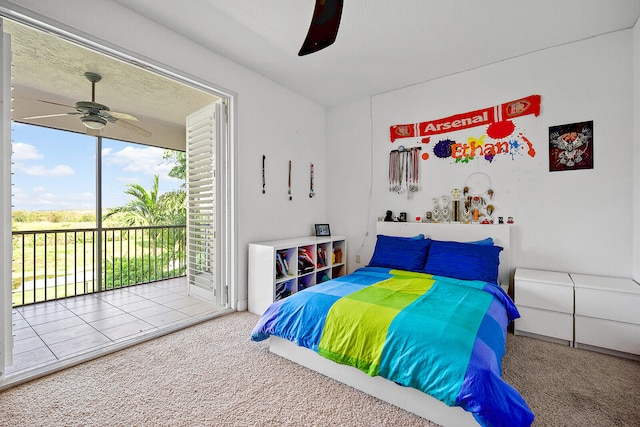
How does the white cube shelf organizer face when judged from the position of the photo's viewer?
facing the viewer and to the right of the viewer

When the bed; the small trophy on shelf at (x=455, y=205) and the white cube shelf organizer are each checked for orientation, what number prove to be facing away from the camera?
0

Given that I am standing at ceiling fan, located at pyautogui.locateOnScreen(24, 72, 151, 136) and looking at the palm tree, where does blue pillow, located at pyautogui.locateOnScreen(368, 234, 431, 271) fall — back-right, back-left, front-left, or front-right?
back-right

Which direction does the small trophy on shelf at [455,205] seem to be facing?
toward the camera

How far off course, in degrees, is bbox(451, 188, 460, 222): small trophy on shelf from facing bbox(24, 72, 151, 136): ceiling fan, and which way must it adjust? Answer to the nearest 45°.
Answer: approximately 45° to its right

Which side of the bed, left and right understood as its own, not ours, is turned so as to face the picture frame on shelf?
right

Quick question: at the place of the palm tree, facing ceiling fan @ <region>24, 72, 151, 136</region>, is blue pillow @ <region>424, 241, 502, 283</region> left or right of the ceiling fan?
left

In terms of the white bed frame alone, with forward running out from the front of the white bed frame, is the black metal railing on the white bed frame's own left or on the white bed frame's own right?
on the white bed frame's own right

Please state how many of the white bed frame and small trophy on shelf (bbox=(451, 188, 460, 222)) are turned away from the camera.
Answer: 0

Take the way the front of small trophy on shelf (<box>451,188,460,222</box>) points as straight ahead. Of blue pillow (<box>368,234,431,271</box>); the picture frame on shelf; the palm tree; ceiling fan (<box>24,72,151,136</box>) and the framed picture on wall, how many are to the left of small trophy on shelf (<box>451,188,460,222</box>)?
1

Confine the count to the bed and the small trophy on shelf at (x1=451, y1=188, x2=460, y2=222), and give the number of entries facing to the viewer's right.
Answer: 0

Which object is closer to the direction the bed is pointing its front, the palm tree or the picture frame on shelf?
the palm tree

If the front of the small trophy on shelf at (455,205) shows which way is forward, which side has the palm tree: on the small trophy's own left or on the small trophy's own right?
on the small trophy's own right

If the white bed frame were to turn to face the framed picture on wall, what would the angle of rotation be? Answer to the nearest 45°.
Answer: approximately 180°

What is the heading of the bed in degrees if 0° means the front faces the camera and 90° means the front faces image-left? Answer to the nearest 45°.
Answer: approximately 45°

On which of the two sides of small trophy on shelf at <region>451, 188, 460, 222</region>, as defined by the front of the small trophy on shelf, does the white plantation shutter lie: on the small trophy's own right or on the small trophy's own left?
on the small trophy's own right

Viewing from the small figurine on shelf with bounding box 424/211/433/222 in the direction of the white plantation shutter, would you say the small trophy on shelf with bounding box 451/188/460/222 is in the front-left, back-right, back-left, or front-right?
back-left

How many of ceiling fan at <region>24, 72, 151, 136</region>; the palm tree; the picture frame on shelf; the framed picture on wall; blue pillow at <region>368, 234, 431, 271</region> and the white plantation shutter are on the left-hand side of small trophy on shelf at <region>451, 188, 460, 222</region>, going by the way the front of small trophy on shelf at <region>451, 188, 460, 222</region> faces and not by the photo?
1
